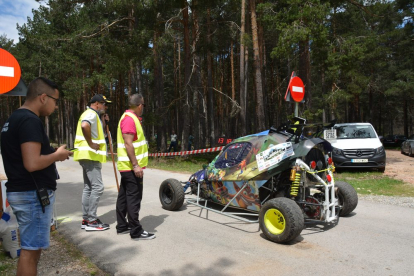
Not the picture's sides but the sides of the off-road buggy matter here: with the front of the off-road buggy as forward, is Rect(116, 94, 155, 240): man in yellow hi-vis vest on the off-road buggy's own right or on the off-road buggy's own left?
on the off-road buggy's own left

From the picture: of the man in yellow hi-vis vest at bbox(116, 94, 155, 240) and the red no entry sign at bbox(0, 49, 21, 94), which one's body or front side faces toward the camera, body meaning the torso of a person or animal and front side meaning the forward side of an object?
the red no entry sign

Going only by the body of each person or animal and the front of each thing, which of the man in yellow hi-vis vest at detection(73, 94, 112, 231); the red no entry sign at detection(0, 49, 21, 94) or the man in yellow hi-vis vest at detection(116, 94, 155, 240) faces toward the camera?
the red no entry sign

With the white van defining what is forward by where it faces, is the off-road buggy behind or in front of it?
in front

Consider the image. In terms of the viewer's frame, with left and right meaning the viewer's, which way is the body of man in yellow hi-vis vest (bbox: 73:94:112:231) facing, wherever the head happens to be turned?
facing to the right of the viewer

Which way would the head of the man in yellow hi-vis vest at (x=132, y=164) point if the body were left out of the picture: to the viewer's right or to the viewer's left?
to the viewer's right

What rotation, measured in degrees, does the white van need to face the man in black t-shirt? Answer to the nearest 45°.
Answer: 0° — it already faces them

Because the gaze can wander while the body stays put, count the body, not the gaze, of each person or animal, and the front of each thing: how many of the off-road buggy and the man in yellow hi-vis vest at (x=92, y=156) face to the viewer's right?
1

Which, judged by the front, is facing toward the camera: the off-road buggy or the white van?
the white van

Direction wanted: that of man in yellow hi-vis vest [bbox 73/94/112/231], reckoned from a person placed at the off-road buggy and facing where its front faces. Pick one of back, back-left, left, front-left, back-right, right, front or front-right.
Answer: front-left

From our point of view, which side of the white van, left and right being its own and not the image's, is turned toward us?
front

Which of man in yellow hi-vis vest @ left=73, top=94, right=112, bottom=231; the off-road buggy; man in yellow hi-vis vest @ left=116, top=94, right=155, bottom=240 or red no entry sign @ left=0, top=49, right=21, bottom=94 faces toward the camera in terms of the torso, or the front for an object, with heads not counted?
the red no entry sign

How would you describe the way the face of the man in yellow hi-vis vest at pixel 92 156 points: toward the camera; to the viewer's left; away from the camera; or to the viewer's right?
to the viewer's right

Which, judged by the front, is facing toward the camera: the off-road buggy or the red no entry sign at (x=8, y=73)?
the red no entry sign
